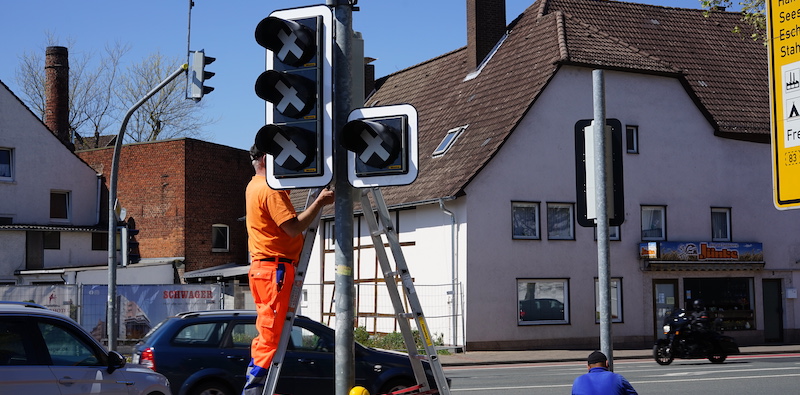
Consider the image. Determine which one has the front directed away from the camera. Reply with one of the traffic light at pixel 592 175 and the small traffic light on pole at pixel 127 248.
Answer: the traffic light

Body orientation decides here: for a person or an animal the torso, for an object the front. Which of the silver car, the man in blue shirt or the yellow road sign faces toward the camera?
the yellow road sign

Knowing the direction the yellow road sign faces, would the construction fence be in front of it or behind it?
behind

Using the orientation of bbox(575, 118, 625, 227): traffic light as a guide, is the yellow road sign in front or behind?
behind

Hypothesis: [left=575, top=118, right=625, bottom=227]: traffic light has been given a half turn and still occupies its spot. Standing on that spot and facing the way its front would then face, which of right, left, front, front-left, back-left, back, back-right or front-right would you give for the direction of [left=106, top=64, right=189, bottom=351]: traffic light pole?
back-right

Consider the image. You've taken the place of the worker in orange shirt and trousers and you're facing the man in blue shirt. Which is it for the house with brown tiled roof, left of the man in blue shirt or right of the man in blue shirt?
left

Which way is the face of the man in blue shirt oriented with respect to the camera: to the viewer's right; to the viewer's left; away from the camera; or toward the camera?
away from the camera

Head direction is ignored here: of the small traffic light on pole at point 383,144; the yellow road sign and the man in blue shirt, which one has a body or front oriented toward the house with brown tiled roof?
the man in blue shirt

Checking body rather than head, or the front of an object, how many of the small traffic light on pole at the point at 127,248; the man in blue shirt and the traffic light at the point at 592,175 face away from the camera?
2

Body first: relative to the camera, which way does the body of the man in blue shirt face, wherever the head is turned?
away from the camera
